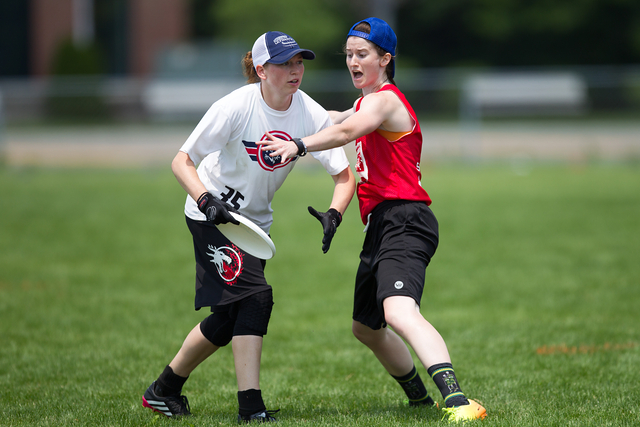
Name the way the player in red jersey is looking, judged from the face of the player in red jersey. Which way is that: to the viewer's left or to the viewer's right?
to the viewer's left

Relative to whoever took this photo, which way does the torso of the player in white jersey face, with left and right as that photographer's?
facing the viewer and to the right of the viewer

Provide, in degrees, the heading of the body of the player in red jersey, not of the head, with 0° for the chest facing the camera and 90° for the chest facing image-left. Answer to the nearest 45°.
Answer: approximately 90°

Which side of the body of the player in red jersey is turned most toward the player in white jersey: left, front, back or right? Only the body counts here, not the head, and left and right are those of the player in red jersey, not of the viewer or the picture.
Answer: front

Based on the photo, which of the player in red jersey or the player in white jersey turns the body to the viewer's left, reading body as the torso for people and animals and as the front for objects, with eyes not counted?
the player in red jersey

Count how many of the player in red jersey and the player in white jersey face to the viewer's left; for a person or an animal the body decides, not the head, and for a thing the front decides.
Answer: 1

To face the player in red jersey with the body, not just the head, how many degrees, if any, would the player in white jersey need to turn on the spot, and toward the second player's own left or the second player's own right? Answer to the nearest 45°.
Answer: approximately 45° to the second player's own left
